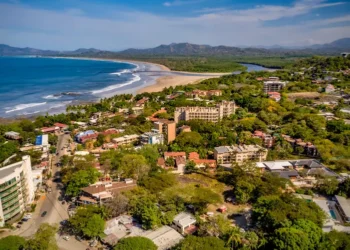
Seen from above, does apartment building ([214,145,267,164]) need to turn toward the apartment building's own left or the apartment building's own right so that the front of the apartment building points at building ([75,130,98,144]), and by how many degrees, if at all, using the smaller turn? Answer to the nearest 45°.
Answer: approximately 90° to the apartment building's own right

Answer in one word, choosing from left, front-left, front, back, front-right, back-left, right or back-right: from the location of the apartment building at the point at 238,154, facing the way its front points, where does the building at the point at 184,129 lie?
back-right

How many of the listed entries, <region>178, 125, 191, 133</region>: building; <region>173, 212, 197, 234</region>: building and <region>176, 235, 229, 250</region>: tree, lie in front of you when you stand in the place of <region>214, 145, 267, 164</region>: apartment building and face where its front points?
2

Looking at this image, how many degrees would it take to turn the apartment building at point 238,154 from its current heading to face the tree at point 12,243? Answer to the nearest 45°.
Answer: approximately 45° to its right

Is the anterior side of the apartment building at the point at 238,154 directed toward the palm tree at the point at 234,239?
yes

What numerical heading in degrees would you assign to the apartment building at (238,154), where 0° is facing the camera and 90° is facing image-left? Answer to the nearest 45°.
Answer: approximately 0°

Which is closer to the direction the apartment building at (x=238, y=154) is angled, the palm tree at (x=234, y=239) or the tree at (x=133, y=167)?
the palm tree

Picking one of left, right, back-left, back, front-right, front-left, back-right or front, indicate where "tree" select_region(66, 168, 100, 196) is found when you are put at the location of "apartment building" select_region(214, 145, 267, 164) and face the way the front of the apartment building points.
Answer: front-right

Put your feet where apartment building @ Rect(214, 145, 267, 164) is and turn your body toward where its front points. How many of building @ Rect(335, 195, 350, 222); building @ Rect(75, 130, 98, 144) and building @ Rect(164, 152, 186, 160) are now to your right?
2

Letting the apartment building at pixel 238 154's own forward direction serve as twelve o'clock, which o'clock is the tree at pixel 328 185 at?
The tree is roughly at 10 o'clock from the apartment building.

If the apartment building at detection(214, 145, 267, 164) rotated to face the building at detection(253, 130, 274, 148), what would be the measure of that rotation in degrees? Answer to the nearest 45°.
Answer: approximately 135° to its left

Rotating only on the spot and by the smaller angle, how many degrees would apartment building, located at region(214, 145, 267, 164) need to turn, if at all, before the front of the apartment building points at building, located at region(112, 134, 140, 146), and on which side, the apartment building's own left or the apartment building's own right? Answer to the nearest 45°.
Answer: approximately 90° to the apartment building's own right

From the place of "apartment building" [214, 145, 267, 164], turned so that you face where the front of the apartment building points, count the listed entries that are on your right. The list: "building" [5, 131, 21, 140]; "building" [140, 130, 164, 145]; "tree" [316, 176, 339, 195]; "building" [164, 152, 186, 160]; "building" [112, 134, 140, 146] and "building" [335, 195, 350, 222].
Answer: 4

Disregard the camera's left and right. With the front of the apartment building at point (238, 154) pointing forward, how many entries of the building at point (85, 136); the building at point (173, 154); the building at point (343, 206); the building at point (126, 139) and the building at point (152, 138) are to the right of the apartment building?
4

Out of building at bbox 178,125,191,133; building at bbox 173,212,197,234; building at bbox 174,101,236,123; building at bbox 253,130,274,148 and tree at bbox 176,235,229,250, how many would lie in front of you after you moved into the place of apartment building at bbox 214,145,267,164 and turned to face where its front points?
2

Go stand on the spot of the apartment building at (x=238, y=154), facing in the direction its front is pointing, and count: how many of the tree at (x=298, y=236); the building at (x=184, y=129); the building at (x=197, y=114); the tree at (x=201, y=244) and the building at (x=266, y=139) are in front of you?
2
